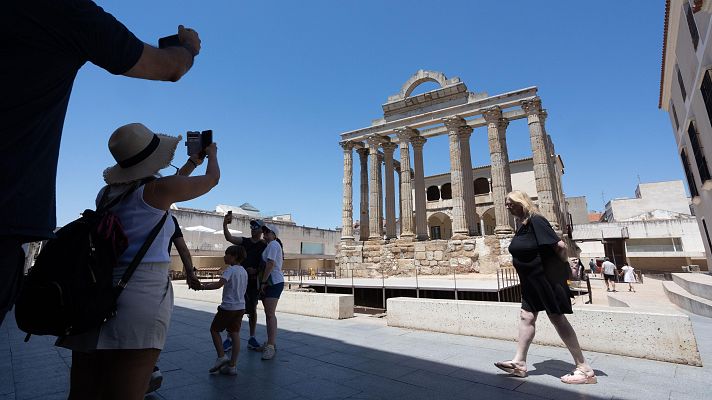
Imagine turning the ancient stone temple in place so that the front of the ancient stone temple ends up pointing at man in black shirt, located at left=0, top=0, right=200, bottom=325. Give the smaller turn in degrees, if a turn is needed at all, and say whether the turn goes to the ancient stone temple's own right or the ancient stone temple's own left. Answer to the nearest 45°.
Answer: approximately 45° to the ancient stone temple's own left

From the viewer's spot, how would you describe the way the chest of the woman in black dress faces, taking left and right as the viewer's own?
facing to the left of the viewer

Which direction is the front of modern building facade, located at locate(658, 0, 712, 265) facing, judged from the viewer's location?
facing to the left of the viewer

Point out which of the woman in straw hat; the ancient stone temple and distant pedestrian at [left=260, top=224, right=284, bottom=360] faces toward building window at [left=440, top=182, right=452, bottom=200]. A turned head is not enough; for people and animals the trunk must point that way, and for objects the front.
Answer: the woman in straw hat

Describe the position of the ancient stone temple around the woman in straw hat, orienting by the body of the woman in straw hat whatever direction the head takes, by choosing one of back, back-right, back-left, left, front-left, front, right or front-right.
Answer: front

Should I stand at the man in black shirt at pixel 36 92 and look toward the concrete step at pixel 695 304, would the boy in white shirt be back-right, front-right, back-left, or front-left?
front-left

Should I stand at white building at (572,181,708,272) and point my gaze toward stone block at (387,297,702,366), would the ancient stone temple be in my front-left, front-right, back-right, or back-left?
front-right

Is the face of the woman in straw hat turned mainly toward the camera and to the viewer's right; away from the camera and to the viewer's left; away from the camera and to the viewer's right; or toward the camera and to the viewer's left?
away from the camera and to the viewer's right

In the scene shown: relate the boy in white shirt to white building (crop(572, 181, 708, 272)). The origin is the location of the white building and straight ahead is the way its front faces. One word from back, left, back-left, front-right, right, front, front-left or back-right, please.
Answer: front

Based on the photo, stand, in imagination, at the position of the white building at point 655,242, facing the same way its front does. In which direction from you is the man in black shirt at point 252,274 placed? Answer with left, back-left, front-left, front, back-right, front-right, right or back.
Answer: front

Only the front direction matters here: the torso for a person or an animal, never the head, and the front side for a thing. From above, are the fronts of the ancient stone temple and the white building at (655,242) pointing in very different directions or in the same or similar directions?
same or similar directions

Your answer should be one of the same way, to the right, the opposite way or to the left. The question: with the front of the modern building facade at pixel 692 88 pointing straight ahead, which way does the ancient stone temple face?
to the left

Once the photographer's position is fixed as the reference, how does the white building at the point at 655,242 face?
facing the viewer

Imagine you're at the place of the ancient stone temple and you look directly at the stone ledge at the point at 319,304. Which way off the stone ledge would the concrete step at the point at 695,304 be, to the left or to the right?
left

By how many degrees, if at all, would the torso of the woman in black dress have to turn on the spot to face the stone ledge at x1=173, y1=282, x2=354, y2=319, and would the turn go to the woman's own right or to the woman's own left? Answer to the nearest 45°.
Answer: approximately 45° to the woman's own right

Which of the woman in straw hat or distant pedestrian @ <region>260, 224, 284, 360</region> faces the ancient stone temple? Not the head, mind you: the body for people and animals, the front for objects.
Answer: the woman in straw hat

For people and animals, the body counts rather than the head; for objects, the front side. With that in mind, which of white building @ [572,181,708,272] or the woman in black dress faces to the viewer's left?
the woman in black dress
